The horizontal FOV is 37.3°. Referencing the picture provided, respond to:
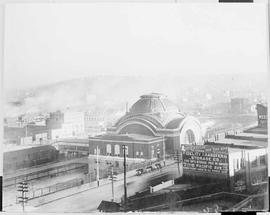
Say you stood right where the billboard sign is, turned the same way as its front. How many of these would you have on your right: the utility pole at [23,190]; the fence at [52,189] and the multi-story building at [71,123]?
3

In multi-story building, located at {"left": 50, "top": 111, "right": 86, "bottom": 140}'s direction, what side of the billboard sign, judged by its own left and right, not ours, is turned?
right

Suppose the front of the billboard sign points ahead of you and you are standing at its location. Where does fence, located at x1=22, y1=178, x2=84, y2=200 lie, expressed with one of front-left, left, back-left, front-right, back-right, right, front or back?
right

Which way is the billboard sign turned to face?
toward the camera

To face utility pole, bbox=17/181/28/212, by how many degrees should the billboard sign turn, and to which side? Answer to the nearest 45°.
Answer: approximately 90° to its right
